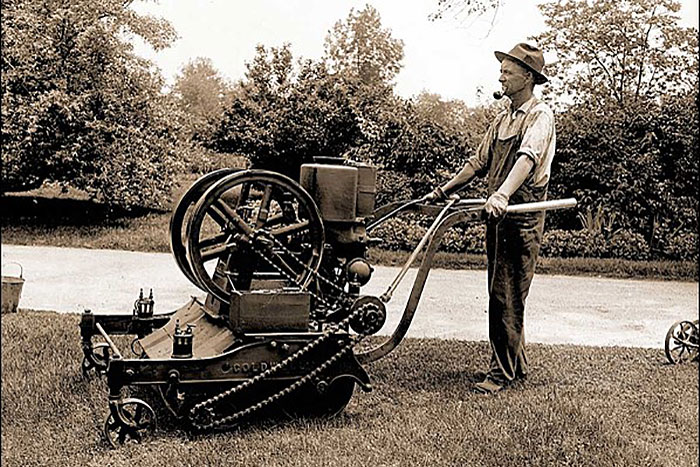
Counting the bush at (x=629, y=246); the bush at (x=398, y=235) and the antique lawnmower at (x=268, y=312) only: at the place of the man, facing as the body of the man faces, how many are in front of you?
1

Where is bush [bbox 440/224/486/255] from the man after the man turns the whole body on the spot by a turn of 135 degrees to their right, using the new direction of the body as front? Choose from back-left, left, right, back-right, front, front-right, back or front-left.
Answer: front

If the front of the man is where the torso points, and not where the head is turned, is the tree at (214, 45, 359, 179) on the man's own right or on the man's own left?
on the man's own right

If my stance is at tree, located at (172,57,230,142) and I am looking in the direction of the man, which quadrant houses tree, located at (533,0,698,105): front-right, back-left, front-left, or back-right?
front-left

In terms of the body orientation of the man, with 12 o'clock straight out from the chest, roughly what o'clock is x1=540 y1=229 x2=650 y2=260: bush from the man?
The bush is roughly at 5 o'clock from the man.

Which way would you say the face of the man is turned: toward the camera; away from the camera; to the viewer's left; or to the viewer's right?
to the viewer's left

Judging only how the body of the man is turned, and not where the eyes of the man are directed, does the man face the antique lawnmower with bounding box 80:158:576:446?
yes

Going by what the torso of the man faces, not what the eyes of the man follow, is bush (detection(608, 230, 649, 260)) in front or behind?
behind

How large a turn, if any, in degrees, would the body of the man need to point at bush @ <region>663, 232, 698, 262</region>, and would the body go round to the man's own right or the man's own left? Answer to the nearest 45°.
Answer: approximately 135° to the man's own right

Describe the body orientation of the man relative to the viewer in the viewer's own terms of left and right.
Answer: facing the viewer and to the left of the viewer

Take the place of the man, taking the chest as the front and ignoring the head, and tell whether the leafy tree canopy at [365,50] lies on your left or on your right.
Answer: on your right
